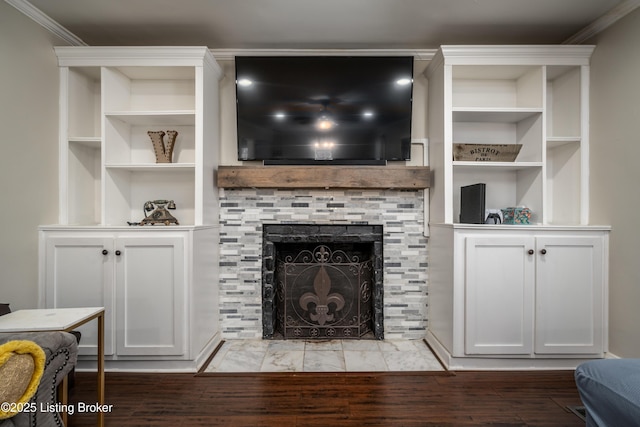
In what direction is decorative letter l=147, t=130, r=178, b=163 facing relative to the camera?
toward the camera

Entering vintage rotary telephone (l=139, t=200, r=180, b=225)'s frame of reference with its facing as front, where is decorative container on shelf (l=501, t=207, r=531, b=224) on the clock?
The decorative container on shelf is roughly at 10 o'clock from the vintage rotary telephone.

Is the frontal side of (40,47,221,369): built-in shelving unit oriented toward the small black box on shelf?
no

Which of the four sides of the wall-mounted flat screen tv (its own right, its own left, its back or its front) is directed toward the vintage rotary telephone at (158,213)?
right

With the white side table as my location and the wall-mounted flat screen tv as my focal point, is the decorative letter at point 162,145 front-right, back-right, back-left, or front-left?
front-left

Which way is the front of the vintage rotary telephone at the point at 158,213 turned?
toward the camera

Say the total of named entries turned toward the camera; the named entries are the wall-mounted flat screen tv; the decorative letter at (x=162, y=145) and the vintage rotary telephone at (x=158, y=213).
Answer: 3

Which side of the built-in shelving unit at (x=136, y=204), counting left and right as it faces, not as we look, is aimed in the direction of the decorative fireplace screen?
left

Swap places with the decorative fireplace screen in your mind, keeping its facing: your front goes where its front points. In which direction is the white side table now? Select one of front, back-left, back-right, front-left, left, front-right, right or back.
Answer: front-right

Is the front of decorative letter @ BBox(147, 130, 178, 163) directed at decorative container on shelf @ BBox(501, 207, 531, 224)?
no

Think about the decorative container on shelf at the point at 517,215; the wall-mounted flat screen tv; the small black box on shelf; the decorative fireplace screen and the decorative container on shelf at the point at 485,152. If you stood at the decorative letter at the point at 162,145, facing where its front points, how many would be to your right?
0

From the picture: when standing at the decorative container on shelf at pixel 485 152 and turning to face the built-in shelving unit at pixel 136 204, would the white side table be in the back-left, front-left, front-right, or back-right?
front-left

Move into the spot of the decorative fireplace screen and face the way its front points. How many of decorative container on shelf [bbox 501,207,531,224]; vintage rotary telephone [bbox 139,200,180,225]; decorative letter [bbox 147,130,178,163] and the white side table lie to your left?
1
